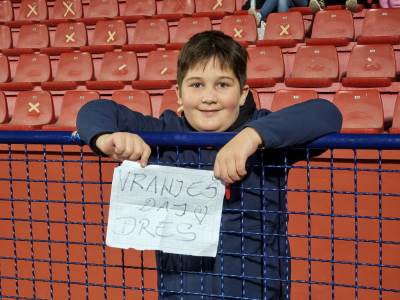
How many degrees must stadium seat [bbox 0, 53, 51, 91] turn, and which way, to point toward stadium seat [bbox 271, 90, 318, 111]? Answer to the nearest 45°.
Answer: approximately 90° to its left

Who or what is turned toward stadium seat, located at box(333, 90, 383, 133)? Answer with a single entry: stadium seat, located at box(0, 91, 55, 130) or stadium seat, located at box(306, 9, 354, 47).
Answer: stadium seat, located at box(306, 9, 354, 47)

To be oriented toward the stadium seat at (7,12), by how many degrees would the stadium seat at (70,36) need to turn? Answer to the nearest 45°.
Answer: approximately 90° to its right

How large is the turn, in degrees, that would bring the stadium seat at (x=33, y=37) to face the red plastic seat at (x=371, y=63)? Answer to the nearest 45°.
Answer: approximately 90° to its left

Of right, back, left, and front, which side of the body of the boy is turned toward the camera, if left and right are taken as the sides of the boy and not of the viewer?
front

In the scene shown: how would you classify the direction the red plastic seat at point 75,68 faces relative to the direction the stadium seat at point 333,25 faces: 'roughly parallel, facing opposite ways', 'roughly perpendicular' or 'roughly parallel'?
roughly parallel

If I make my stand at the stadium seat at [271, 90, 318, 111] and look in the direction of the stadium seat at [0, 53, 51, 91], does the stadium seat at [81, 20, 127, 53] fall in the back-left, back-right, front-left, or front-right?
front-right

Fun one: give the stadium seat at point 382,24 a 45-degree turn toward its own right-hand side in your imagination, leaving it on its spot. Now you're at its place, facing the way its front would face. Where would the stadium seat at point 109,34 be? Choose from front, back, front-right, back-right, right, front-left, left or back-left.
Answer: front-right

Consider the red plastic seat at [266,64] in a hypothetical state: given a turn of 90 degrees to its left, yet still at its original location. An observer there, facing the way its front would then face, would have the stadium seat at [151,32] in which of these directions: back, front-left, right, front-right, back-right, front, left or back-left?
back-left

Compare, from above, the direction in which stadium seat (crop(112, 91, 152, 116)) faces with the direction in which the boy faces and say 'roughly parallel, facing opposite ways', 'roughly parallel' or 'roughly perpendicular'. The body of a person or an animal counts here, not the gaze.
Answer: roughly parallel

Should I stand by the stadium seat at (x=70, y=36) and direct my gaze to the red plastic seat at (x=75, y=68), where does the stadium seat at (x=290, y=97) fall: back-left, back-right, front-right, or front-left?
front-left

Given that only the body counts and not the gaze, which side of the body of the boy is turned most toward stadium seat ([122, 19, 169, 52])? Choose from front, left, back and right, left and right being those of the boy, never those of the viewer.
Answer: back

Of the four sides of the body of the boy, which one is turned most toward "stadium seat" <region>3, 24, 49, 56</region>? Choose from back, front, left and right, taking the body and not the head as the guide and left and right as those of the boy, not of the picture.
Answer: back

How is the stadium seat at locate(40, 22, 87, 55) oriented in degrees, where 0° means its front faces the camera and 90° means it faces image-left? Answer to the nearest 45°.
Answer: approximately 45°

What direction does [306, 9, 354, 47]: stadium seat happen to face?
toward the camera

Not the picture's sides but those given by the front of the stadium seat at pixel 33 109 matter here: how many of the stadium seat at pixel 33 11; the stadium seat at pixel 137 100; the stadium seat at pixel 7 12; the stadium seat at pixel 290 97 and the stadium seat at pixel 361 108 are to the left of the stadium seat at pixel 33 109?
3

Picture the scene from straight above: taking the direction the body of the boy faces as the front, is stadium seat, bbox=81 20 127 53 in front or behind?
behind

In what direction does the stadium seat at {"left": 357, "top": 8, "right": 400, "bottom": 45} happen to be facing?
toward the camera

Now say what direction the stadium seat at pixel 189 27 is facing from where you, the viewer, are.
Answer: facing the viewer and to the left of the viewer
